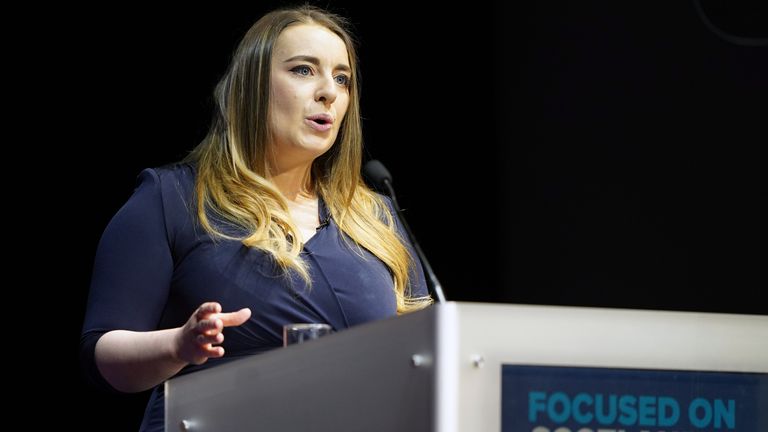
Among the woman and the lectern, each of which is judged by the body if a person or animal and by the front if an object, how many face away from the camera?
0

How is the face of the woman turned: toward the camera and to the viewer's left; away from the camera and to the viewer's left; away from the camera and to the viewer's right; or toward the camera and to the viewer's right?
toward the camera and to the viewer's right

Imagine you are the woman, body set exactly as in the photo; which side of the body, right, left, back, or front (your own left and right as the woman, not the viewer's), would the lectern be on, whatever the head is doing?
front

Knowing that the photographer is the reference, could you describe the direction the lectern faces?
facing the viewer and to the right of the viewer

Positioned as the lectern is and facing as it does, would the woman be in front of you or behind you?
behind
